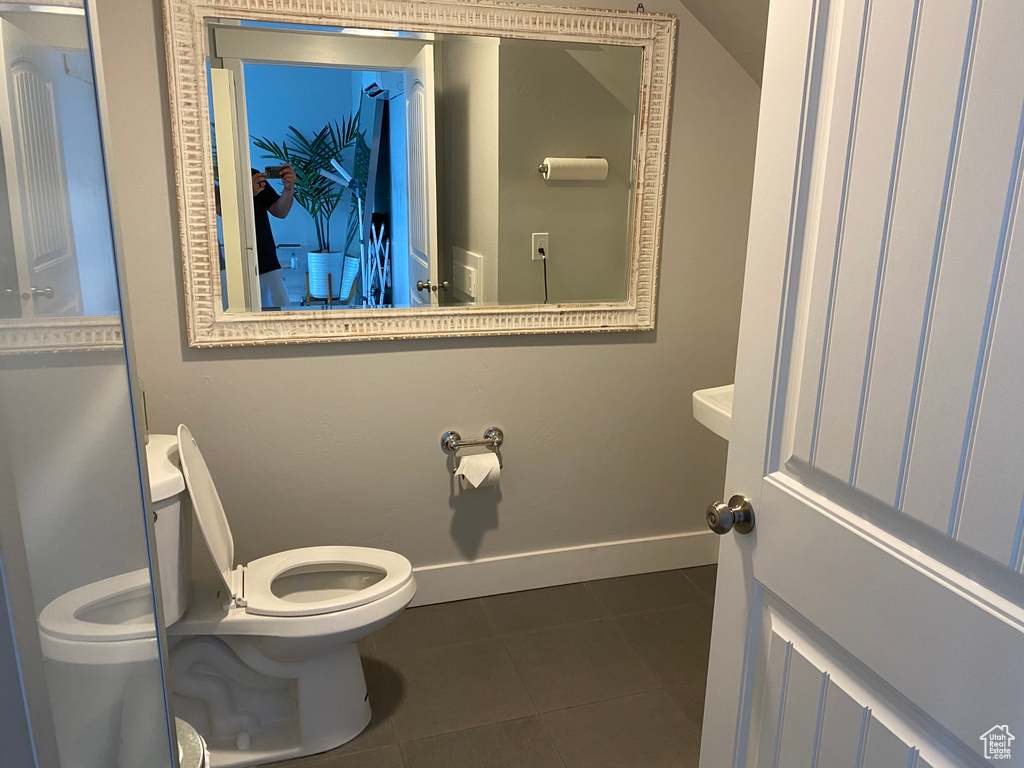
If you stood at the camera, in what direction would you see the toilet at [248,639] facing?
facing to the right of the viewer

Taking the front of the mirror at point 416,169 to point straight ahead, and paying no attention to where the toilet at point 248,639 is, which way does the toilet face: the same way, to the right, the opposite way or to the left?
to the left

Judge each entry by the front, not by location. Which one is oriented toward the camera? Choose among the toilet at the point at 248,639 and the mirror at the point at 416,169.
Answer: the mirror

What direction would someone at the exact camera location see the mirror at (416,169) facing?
facing the viewer

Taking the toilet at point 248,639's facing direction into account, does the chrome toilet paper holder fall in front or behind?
in front
